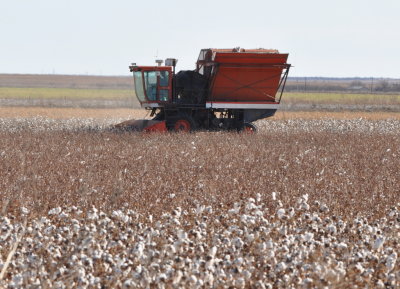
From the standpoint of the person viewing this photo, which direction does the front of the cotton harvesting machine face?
facing to the left of the viewer
